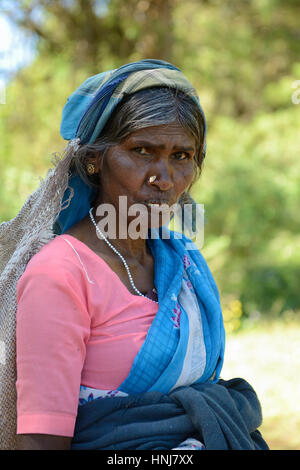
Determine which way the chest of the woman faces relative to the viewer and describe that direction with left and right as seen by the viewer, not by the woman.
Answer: facing the viewer and to the right of the viewer
